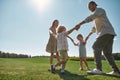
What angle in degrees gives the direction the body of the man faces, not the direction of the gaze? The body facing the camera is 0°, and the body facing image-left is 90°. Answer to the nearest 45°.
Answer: approximately 90°
